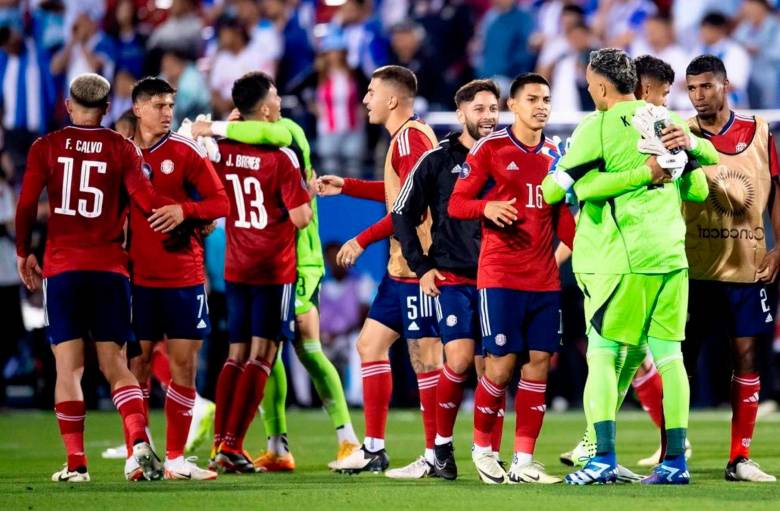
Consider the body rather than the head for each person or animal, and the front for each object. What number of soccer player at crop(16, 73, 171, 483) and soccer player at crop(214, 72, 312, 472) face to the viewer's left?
0

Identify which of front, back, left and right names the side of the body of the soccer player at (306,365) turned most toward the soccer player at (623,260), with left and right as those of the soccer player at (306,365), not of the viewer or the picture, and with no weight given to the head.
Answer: left

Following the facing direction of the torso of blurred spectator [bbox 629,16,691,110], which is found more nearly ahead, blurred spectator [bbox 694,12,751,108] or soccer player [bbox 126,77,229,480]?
the soccer player

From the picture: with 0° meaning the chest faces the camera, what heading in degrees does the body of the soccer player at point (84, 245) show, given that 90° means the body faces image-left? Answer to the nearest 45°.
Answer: approximately 180°

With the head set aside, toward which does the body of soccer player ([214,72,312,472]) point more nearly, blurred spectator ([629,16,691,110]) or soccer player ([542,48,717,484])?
the blurred spectator

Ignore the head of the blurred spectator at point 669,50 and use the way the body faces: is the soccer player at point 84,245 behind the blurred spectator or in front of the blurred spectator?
in front

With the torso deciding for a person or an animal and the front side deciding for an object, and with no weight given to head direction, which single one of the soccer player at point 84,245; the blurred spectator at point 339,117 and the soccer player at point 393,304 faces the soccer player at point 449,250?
the blurred spectator

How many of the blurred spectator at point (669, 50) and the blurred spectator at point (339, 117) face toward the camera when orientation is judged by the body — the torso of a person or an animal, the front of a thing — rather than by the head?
2

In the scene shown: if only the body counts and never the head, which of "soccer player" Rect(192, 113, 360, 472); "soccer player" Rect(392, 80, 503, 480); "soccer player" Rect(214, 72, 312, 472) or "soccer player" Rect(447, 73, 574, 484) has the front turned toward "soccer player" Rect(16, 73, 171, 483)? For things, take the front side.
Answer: "soccer player" Rect(192, 113, 360, 472)

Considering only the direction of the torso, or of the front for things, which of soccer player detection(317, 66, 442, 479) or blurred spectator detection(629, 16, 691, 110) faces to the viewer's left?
the soccer player

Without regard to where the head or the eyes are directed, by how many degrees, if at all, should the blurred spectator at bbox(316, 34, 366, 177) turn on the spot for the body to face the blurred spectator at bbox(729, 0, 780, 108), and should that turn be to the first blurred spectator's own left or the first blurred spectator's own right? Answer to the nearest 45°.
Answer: approximately 90° to the first blurred spectator's own left

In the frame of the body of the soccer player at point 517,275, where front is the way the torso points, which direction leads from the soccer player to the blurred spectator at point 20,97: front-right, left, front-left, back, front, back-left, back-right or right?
back

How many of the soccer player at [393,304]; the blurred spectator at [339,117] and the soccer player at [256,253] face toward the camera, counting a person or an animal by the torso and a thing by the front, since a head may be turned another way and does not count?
1

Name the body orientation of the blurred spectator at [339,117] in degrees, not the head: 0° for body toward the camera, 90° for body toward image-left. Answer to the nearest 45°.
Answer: approximately 0°

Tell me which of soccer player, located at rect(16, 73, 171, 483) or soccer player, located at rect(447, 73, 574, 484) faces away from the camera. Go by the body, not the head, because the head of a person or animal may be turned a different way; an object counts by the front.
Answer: soccer player, located at rect(16, 73, 171, 483)

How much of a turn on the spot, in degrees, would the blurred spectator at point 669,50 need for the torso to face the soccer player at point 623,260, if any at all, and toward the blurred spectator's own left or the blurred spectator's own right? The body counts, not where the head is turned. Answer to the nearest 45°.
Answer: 0° — they already face them

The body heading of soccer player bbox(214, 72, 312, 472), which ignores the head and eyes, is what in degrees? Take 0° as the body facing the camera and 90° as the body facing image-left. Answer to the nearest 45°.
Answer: approximately 225°
